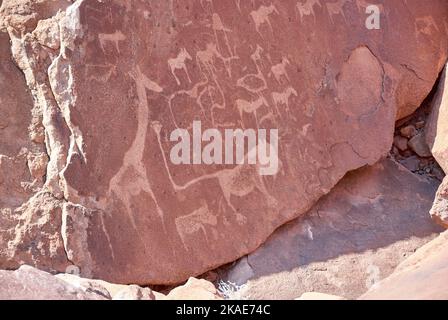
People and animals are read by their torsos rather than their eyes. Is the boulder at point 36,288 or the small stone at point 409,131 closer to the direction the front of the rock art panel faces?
the boulder

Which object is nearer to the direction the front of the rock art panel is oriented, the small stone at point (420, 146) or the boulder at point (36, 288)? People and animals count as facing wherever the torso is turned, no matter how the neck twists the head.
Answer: the boulder

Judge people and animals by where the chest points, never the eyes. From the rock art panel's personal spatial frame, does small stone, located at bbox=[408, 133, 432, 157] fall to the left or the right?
on its left

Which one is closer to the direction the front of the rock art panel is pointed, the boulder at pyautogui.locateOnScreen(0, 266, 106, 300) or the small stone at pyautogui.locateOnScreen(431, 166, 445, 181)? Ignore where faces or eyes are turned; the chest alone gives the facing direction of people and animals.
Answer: the boulder

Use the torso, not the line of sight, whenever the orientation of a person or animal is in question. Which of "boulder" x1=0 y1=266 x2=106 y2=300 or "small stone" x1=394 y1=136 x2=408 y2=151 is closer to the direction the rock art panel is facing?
the boulder

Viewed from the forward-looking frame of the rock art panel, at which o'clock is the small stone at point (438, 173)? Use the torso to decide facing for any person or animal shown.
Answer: The small stone is roughly at 8 o'clock from the rock art panel.

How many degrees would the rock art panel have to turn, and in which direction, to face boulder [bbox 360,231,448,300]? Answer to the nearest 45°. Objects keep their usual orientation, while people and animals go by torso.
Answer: approximately 45° to its left

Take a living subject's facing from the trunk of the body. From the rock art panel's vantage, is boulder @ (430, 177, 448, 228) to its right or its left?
on its left

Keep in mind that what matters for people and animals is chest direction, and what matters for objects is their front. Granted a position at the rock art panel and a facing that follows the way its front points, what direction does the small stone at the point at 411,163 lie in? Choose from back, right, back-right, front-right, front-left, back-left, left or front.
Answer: back-left

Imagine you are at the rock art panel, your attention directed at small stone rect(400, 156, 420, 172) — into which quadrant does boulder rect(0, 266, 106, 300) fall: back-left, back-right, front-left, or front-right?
back-right

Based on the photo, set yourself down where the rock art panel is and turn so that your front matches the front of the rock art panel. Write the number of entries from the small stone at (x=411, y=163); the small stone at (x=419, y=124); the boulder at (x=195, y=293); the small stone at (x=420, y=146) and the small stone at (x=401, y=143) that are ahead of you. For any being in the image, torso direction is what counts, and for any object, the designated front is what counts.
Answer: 1

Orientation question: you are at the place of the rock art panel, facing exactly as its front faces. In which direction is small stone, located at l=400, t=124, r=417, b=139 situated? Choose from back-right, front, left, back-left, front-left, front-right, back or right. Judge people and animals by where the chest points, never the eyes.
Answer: back-left

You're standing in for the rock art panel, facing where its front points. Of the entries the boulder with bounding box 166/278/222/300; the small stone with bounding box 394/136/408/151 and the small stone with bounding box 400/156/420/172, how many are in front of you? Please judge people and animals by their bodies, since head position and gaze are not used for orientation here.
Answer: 1

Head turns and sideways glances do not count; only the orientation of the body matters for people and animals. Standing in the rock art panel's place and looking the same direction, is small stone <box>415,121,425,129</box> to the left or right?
on its left

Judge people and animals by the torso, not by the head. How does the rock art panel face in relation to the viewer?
toward the camera

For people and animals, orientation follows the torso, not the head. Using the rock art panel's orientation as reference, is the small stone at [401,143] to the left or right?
on its left

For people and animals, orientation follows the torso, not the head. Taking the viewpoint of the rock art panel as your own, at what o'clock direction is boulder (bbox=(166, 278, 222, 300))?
The boulder is roughly at 12 o'clock from the rock art panel.
